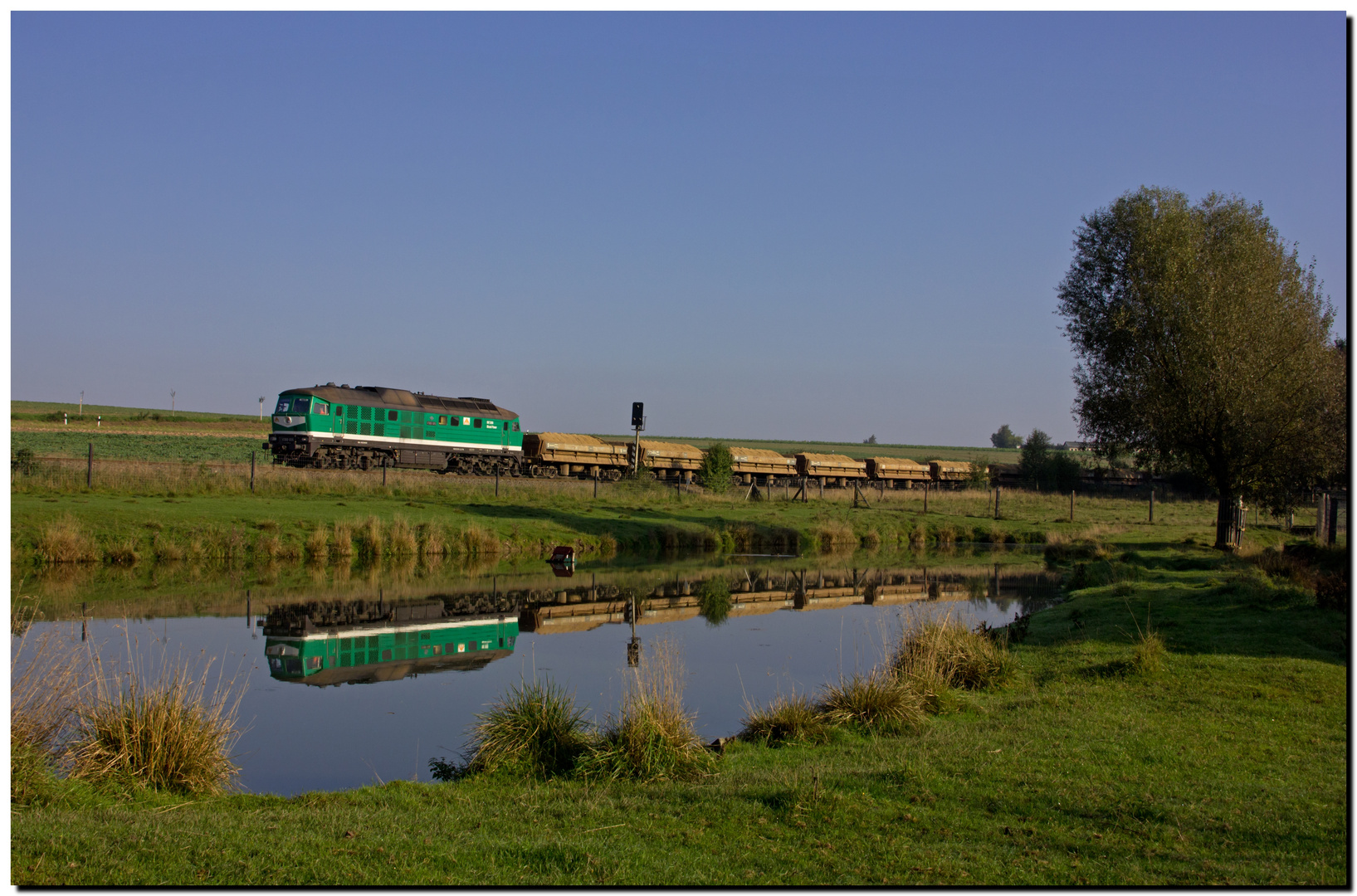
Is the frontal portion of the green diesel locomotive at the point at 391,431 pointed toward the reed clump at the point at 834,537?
no

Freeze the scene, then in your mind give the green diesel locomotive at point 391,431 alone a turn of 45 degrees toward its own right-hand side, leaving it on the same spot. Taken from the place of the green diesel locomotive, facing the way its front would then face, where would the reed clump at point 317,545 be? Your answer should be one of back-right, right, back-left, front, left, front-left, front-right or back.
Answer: left

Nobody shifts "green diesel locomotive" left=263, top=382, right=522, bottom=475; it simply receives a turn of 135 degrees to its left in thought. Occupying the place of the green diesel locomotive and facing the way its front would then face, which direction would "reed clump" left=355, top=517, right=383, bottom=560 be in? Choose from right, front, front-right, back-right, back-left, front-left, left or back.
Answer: right

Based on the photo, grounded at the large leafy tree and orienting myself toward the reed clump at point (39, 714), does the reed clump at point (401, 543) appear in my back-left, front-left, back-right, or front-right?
front-right

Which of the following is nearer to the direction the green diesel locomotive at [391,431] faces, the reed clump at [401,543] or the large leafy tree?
the reed clump

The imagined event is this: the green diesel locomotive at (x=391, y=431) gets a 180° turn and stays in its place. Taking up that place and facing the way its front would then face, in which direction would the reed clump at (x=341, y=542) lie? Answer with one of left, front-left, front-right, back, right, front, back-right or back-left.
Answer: back-right

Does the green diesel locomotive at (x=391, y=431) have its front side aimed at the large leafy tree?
no

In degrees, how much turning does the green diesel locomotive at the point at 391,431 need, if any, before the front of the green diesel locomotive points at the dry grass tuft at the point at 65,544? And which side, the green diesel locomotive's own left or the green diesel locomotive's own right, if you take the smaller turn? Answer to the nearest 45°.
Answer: approximately 45° to the green diesel locomotive's own left

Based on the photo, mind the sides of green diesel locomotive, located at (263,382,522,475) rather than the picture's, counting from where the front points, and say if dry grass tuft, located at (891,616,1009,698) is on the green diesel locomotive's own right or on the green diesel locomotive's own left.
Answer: on the green diesel locomotive's own left

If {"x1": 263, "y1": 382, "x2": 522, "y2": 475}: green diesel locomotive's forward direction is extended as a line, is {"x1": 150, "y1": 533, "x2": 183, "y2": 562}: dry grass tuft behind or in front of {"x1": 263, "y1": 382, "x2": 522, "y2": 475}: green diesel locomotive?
in front

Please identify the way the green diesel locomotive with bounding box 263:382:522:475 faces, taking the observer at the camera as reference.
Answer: facing the viewer and to the left of the viewer

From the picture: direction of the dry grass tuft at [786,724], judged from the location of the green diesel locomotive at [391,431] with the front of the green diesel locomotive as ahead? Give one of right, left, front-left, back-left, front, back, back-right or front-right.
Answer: front-left

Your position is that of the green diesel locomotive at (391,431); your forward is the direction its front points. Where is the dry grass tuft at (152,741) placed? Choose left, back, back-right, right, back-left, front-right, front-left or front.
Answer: front-left

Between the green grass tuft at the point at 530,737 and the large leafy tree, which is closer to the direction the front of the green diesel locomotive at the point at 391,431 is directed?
the green grass tuft

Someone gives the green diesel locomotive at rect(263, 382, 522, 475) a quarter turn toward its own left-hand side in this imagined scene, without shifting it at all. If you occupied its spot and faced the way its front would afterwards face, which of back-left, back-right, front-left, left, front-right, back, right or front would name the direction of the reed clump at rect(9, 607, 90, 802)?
front-right
